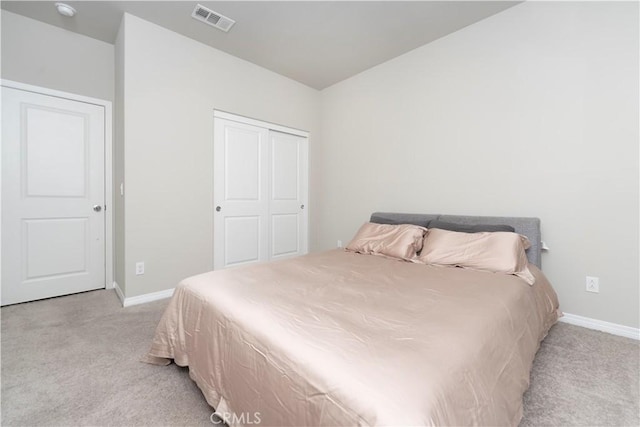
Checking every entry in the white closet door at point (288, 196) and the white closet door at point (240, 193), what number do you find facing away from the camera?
0

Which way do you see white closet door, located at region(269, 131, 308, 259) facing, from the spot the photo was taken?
facing the viewer and to the right of the viewer

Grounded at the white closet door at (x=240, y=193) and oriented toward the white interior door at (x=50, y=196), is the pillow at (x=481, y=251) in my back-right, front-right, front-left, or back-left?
back-left

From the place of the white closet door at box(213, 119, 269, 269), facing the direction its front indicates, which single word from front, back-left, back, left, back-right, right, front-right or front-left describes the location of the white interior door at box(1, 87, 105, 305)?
back-right

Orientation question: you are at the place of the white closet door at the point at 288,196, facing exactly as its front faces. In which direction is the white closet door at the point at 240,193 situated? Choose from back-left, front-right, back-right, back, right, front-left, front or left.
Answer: right

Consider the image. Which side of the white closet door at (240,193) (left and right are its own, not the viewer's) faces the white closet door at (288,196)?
left

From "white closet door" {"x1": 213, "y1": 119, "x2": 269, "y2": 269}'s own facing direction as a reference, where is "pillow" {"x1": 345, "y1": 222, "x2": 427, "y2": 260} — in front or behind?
in front

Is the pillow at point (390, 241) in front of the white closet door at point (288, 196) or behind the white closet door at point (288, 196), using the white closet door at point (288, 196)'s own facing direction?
in front

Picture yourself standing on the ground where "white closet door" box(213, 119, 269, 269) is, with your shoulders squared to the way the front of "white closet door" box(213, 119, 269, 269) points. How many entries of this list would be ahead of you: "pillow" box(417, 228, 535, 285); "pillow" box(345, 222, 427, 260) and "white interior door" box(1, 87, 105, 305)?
2

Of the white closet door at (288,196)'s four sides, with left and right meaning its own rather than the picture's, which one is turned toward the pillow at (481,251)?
front

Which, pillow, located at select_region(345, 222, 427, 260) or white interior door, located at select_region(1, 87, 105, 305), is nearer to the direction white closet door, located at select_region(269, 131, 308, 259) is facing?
the pillow

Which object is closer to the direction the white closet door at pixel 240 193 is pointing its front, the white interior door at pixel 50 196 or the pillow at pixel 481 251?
the pillow

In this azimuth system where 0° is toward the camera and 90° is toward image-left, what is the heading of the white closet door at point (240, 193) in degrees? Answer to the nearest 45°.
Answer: approximately 315°
